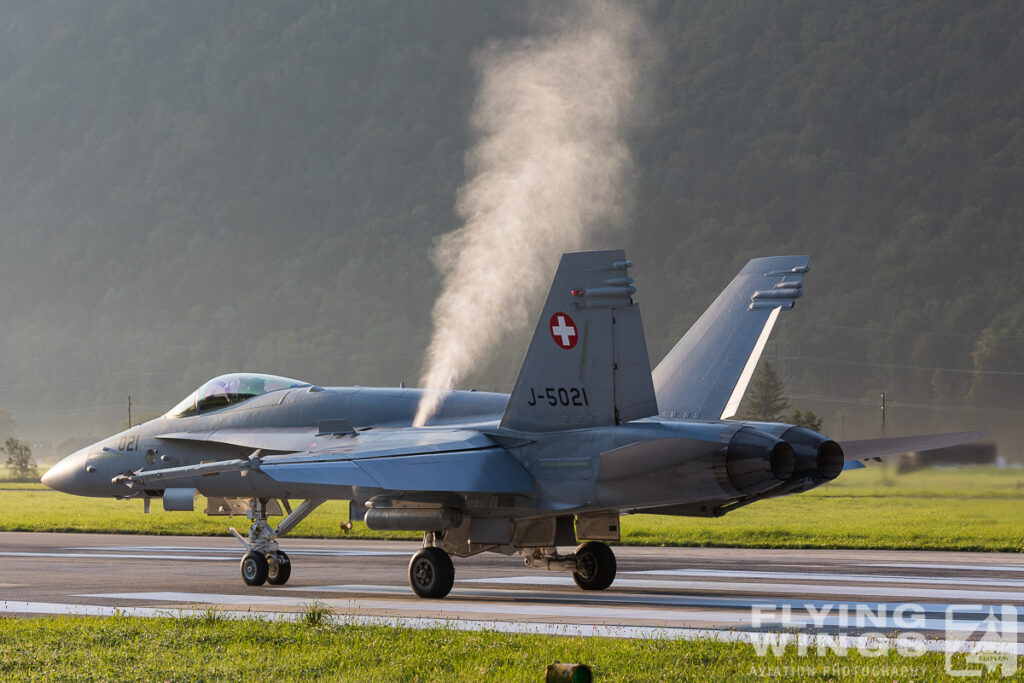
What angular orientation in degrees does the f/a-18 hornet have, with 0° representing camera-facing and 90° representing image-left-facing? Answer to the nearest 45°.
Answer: approximately 135°
